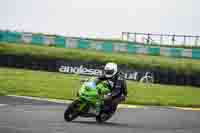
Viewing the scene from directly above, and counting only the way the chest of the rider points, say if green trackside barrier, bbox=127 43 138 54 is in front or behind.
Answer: behind

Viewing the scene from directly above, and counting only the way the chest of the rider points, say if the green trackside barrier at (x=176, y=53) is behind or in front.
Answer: behind

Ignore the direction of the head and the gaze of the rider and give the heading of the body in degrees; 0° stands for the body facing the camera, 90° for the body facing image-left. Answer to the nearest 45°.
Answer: approximately 45°

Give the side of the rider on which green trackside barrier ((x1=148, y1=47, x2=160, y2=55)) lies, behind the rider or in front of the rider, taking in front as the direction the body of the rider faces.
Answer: behind

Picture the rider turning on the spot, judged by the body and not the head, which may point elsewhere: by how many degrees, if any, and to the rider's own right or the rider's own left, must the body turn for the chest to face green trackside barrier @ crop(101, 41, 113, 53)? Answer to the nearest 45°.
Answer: approximately 135° to the rider's own right

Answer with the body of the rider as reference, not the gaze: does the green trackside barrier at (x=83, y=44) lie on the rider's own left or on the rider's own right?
on the rider's own right
